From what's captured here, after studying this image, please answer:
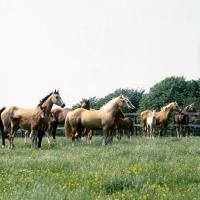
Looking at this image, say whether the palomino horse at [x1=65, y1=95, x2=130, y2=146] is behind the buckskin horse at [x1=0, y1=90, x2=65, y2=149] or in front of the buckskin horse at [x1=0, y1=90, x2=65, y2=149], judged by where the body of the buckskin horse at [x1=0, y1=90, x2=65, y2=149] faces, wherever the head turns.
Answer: in front

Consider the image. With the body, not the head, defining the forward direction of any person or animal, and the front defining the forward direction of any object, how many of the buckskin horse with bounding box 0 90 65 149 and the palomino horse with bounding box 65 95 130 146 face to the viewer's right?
2

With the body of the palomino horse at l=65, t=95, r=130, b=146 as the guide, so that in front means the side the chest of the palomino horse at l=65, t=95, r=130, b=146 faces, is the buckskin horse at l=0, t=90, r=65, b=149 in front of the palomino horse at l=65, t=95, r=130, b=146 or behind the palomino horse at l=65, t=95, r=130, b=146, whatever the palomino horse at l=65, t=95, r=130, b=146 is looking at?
behind

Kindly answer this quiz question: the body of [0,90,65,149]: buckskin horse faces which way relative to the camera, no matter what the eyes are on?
to the viewer's right

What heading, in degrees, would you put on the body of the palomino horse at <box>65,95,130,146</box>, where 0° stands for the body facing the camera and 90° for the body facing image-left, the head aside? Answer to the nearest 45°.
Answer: approximately 270°

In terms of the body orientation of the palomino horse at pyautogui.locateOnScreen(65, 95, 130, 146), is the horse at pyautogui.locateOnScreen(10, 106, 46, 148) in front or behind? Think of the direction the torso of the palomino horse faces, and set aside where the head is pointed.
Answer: behind
